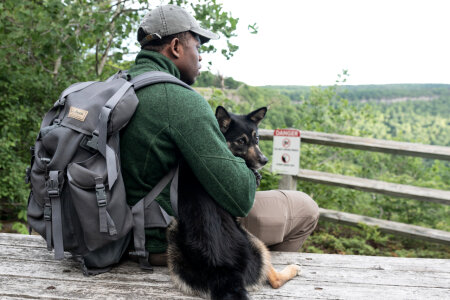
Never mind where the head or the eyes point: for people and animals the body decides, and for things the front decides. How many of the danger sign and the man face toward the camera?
1

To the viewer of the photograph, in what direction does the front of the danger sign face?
facing the viewer

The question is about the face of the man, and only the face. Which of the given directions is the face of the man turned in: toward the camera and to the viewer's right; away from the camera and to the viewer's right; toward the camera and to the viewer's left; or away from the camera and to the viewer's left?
away from the camera and to the viewer's right

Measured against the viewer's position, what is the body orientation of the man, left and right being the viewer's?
facing away from the viewer and to the right of the viewer

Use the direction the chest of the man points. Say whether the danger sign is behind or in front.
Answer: in front

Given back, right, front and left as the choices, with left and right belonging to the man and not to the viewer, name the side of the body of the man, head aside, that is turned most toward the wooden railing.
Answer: front
